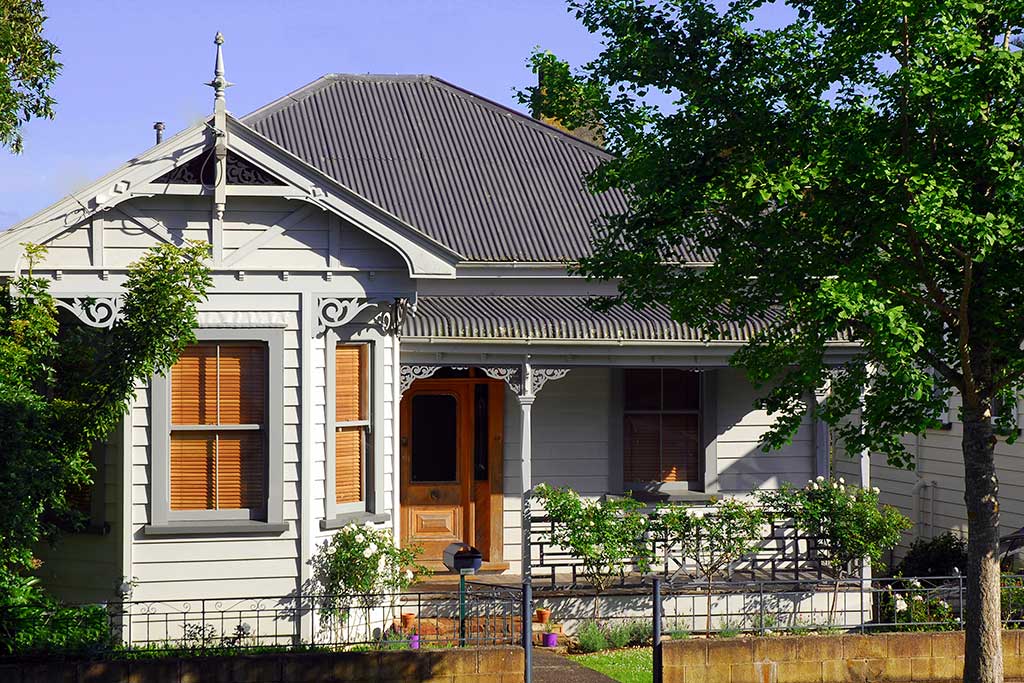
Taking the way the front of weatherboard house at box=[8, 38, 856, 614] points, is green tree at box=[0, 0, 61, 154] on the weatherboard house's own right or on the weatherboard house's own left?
on the weatherboard house's own right

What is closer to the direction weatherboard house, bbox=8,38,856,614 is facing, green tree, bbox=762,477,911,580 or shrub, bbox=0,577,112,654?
the shrub

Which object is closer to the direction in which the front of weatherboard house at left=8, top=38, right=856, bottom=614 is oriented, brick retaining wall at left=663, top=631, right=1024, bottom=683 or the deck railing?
the brick retaining wall

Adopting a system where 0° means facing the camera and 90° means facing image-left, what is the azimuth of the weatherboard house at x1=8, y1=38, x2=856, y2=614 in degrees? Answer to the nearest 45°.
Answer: approximately 0°

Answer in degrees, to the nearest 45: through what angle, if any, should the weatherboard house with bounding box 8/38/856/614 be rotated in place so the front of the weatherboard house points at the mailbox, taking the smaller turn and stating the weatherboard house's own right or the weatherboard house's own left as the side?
approximately 45° to the weatherboard house's own left
